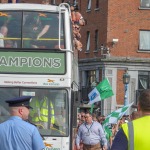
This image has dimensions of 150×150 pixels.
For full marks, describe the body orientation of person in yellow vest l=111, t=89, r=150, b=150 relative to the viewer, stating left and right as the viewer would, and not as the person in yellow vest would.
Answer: facing away from the viewer

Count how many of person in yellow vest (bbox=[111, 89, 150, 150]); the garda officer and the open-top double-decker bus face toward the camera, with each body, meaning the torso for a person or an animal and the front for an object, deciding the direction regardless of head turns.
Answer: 1

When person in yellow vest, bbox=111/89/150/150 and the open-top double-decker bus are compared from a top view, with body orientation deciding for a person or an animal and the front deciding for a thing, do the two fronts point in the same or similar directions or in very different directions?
very different directions

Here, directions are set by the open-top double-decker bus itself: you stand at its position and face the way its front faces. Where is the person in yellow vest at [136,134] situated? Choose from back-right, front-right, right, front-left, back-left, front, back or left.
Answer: front

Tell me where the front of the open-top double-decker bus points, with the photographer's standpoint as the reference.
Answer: facing the viewer

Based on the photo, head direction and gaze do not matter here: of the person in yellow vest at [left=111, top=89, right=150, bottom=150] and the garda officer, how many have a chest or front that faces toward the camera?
0

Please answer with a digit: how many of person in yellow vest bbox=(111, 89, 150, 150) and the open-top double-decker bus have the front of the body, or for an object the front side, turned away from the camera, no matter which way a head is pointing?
1

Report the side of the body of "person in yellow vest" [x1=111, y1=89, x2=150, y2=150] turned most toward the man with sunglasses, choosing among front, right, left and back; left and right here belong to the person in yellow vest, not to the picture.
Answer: front

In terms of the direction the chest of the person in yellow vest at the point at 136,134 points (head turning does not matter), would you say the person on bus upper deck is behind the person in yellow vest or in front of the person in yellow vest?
in front

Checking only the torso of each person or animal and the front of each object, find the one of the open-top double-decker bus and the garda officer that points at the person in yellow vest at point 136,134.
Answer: the open-top double-decker bus

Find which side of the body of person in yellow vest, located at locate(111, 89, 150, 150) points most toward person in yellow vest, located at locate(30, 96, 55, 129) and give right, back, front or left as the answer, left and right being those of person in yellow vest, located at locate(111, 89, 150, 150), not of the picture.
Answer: front

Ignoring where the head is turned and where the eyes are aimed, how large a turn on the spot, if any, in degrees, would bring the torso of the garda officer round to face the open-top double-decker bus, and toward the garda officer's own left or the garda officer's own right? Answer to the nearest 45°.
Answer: approximately 45° to the garda officer's own left

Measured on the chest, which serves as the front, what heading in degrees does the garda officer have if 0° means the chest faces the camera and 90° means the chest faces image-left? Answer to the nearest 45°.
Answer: approximately 225°

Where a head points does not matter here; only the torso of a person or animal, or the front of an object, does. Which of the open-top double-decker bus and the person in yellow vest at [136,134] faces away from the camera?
the person in yellow vest
